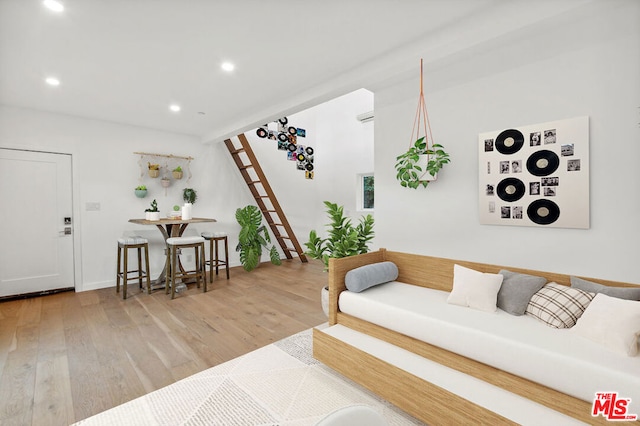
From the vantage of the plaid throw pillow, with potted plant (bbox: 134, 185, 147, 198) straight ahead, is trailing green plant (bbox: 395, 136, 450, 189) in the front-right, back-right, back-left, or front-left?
front-right

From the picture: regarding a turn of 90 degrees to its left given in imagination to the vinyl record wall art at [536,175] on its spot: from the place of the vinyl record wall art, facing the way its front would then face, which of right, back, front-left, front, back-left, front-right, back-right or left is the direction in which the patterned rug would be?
right

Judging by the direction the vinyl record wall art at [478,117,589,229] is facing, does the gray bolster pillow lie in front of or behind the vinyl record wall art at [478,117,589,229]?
in front

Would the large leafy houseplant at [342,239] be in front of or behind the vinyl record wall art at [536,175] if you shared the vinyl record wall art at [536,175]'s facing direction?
in front

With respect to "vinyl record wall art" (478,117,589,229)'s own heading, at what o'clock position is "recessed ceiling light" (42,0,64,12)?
The recessed ceiling light is roughly at 12 o'clock from the vinyl record wall art.

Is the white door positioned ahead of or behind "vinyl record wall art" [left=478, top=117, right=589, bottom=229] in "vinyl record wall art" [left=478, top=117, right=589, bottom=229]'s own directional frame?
ahead

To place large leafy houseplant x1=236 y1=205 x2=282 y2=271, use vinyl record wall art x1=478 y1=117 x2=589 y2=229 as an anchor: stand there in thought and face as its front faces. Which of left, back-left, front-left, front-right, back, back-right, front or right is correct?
front-right

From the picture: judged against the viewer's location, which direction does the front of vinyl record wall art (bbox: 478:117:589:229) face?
facing the viewer and to the left of the viewer
